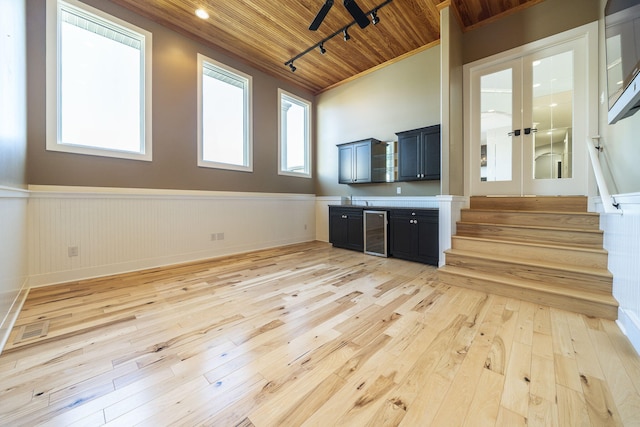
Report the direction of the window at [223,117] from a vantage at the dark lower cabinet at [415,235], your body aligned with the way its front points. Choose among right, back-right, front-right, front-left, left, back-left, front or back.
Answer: front-right

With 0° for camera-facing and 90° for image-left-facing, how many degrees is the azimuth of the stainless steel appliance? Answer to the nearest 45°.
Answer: approximately 45°

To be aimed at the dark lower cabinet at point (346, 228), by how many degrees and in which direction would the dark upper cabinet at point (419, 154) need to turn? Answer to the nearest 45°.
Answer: approximately 45° to its right

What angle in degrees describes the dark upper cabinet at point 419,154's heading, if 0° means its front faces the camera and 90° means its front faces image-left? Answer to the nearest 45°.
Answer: approximately 45°

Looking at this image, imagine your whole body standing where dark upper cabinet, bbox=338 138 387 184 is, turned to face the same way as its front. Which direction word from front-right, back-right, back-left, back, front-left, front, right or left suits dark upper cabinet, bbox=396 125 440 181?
left

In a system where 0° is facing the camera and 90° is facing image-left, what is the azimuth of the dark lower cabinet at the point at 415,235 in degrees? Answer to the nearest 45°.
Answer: approximately 45°

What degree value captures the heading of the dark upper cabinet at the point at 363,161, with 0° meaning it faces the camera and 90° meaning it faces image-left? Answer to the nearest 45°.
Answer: approximately 45°

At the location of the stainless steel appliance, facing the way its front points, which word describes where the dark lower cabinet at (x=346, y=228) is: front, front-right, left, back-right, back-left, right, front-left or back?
right

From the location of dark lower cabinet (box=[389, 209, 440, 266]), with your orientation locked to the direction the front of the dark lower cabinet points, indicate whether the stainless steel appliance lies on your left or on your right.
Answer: on your right

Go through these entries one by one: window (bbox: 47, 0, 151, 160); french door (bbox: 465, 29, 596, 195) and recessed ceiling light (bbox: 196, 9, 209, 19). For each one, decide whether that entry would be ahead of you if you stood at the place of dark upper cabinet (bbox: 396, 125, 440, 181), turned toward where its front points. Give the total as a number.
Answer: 2
